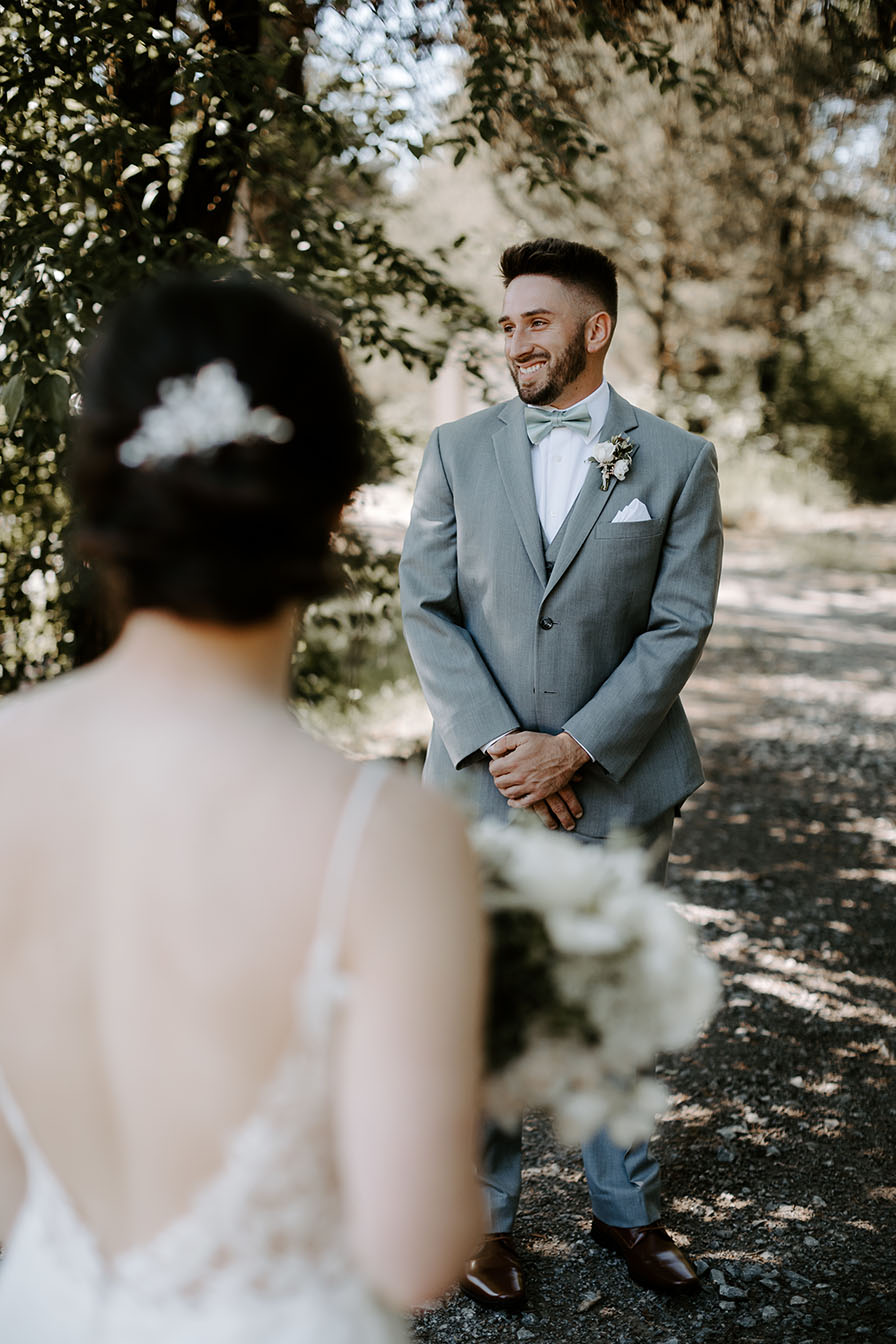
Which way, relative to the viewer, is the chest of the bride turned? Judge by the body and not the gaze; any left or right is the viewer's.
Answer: facing away from the viewer

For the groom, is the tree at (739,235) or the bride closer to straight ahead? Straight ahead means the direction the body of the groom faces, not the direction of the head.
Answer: the bride

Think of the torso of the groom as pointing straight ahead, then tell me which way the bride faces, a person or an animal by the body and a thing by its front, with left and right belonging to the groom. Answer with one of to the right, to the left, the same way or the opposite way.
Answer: the opposite way

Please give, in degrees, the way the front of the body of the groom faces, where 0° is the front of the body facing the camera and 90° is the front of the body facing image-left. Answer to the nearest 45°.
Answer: approximately 0°

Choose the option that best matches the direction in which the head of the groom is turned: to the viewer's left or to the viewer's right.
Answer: to the viewer's left

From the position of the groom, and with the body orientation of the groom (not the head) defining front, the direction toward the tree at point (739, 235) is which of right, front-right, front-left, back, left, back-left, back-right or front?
back

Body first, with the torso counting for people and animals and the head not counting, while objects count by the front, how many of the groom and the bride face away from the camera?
1
